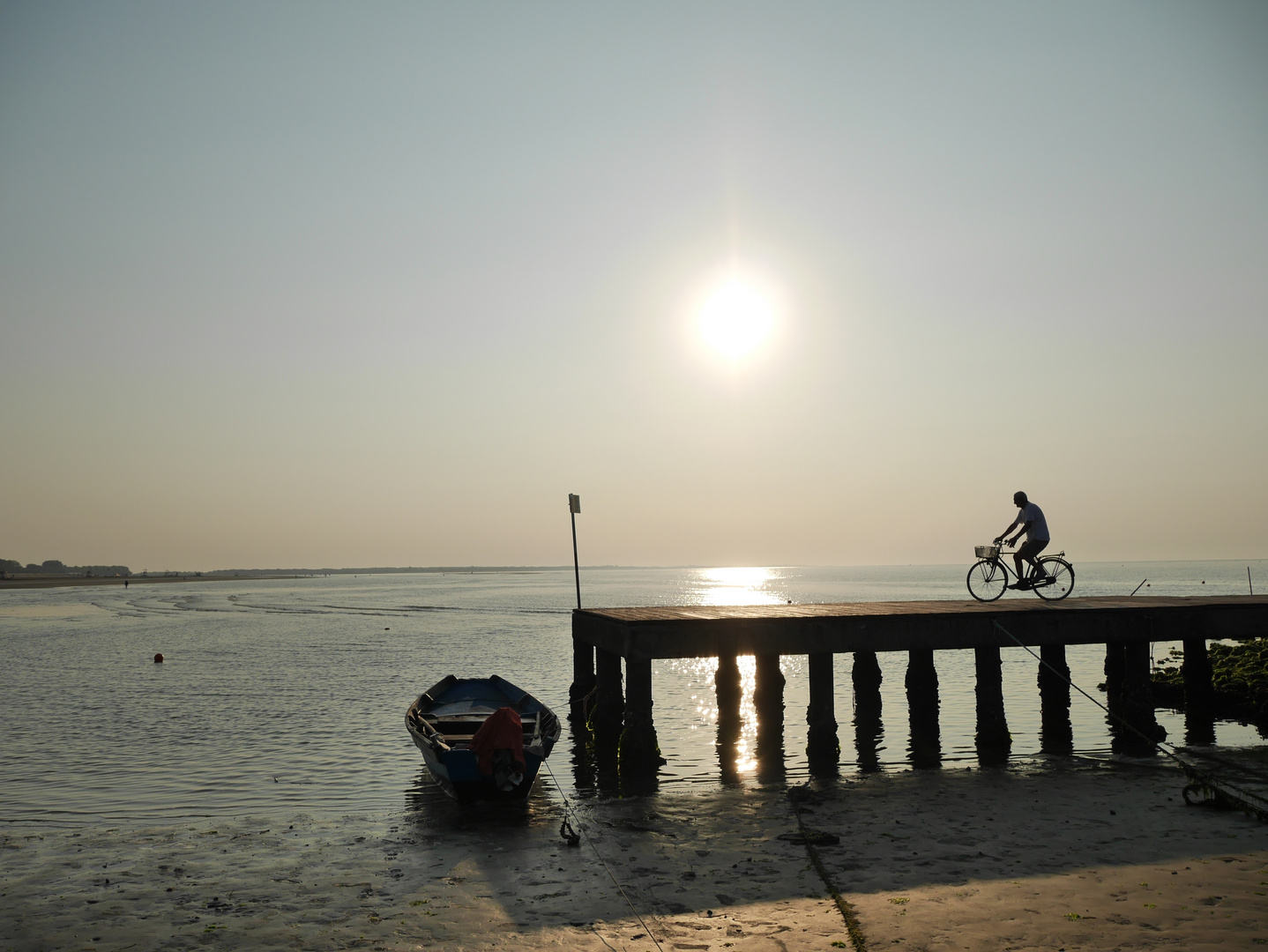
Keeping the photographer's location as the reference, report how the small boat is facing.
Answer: facing away from the viewer

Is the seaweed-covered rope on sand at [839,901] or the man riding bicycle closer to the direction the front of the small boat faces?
the man riding bicycle

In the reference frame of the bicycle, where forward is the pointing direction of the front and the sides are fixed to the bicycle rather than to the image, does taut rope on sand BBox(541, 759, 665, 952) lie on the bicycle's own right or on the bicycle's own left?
on the bicycle's own left

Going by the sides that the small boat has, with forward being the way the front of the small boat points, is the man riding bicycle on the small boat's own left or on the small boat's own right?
on the small boat's own right

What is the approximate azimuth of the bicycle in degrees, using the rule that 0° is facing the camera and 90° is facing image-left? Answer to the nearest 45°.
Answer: approximately 90°

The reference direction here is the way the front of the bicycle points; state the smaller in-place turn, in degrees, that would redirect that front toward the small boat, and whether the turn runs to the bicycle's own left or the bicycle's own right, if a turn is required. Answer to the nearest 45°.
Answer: approximately 45° to the bicycle's own left

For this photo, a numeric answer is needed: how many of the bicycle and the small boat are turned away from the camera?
1

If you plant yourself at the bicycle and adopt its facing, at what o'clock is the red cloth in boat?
The red cloth in boat is roughly at 10 o'clock from the bicycle.

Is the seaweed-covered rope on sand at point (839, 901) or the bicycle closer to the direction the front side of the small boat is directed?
the bicycle

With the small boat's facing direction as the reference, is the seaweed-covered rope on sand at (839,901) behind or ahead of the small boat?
behind
